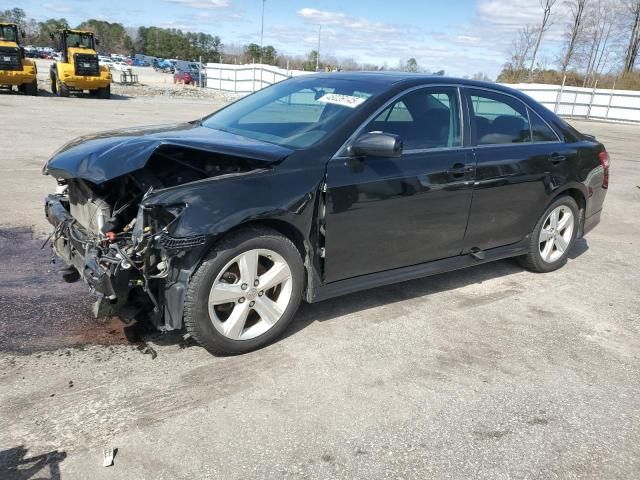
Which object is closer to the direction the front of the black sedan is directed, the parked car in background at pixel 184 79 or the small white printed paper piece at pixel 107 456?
the small white printed paper piece

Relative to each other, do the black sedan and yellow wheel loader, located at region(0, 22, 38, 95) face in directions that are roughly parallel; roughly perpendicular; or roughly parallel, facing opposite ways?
roughly perpendicular

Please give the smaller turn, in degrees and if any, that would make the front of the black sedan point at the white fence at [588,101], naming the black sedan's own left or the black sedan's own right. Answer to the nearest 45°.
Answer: approximately 180°

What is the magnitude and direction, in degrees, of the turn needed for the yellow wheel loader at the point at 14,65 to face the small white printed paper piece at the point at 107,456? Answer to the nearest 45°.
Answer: approximately 180°

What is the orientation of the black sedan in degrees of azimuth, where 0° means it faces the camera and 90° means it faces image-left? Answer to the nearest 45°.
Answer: approximately 45°

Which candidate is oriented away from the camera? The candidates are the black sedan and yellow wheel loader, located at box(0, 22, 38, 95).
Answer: the yellow wheel loader

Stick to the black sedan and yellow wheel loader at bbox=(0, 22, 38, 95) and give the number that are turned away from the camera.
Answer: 1

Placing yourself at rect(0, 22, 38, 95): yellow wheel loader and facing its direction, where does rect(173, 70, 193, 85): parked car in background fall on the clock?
The parked car in background is roughly at 1 o'clock from the yellow wheel loader.

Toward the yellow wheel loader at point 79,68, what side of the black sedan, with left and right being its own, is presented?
right

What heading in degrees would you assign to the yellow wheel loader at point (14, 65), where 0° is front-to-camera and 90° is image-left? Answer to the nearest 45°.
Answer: approximately 180°

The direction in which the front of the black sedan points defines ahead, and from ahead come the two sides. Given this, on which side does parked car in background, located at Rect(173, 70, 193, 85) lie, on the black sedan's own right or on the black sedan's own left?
on the black sedan's own right
